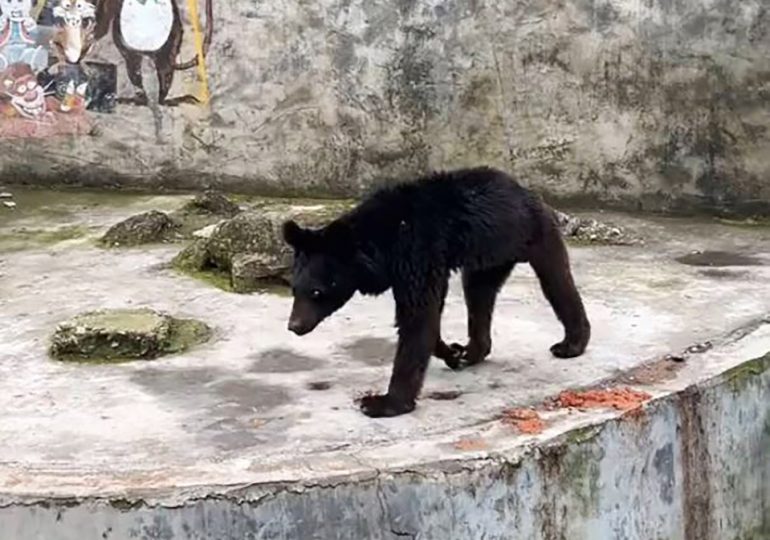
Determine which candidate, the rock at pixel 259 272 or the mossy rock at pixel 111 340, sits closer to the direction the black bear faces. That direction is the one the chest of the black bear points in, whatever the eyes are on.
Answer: the mossy rock

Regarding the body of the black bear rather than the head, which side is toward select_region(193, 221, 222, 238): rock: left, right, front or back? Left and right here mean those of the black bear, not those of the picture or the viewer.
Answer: right

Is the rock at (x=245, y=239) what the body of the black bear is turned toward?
no

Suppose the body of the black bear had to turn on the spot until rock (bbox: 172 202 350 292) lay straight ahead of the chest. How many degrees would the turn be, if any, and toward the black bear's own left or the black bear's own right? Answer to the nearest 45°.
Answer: approximately 90° to the black bear's own right

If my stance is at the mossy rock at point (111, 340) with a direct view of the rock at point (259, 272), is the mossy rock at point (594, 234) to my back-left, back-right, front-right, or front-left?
front-right

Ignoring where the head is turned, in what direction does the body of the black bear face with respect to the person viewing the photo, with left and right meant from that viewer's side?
facing the viewer and to the left of the viewer

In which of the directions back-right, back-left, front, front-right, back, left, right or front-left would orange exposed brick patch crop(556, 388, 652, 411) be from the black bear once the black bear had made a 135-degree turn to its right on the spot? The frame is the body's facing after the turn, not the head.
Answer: right

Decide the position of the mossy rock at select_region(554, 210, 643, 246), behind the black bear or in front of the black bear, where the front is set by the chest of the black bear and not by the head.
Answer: behind

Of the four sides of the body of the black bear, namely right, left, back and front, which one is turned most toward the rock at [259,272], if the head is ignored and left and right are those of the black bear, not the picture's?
right

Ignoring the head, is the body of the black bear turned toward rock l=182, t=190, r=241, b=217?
no
